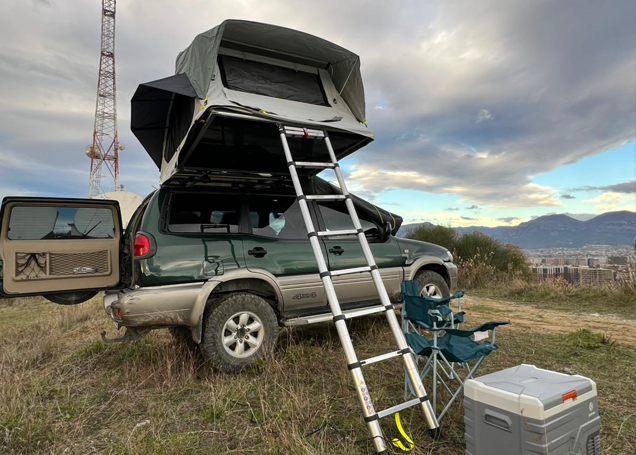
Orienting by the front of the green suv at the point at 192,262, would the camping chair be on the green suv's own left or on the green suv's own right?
on the green suv's own right

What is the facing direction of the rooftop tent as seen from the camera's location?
facing the viewer and to the right of the viewer

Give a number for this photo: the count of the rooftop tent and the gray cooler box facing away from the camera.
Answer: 0

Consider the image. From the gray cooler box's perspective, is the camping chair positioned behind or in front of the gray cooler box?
behind

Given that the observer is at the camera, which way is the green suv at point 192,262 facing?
facing away from the viewer and to the right of the viewer

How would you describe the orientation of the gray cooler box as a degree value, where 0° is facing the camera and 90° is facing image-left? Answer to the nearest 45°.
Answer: approximately 315°

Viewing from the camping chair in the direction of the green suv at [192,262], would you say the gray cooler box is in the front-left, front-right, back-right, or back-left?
back-left

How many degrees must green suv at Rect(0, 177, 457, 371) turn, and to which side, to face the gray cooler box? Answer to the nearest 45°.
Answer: approximately 90° to its right
